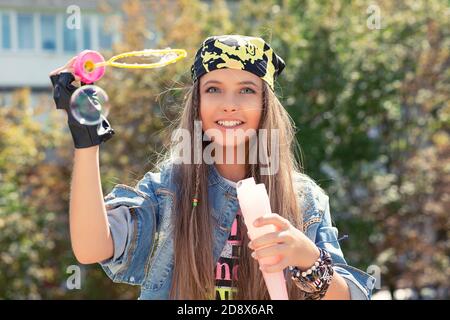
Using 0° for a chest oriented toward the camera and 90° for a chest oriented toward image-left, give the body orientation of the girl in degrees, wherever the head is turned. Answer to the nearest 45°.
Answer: approximately 0°
